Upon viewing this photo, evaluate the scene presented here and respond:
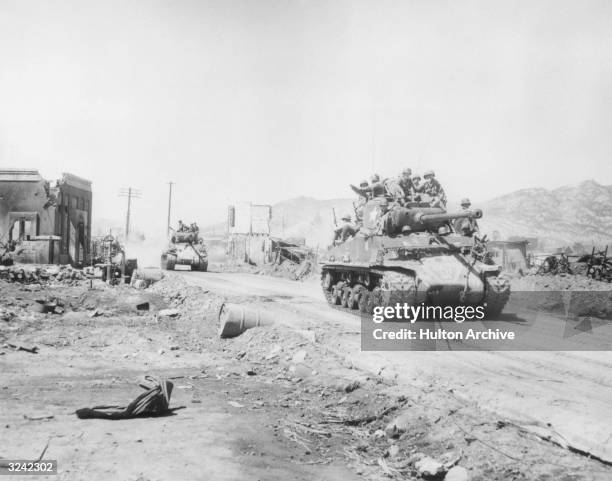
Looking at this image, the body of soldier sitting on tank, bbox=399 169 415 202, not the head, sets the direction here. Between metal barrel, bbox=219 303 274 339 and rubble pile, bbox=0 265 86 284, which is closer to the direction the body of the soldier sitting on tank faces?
the metal barrel

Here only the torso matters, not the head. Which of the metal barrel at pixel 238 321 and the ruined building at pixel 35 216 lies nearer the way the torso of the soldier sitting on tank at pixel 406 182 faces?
the metal barrel

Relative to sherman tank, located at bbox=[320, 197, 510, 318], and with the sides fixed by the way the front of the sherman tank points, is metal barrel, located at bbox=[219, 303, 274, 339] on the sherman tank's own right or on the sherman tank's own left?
on the sherman tank's own right

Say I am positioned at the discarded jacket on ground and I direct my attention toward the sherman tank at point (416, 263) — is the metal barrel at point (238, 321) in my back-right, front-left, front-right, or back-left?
front-left

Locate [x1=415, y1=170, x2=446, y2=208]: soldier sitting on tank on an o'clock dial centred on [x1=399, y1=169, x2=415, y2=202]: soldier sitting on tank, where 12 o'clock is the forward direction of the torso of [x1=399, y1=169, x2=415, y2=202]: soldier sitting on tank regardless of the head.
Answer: [x1=415, y1=170, x2=446, y2=208]: soldier sitting on tank is roughly at 10 o'clock from [x1=399, y1=169, x2=415, y2=202]: soldier sitting on tank.

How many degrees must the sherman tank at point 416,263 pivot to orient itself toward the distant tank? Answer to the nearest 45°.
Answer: approximately 180°

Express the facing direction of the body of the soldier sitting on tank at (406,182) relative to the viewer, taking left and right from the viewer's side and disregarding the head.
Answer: facing the viewer and to the right of the viewer

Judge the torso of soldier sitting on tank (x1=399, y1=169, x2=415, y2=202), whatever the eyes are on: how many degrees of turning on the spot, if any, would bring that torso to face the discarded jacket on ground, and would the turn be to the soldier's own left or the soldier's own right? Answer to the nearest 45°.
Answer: approximately 45° to the soldier's own right

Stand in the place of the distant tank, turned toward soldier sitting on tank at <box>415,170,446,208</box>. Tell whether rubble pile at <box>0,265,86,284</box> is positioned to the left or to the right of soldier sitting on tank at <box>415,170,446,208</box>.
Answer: right
